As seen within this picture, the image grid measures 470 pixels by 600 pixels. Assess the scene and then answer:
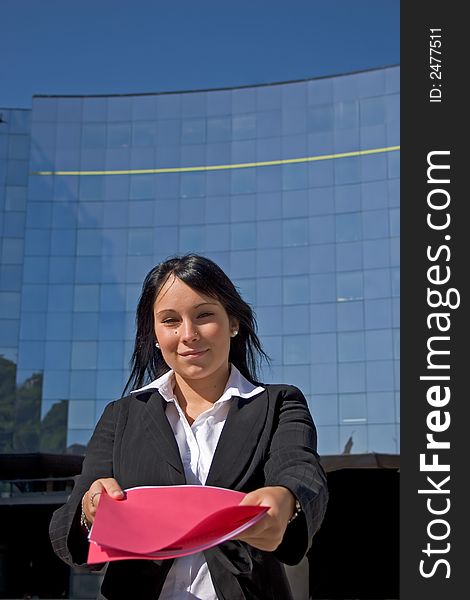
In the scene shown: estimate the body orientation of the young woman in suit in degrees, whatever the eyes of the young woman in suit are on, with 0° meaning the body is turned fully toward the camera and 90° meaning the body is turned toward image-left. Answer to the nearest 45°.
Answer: approximately 0°
